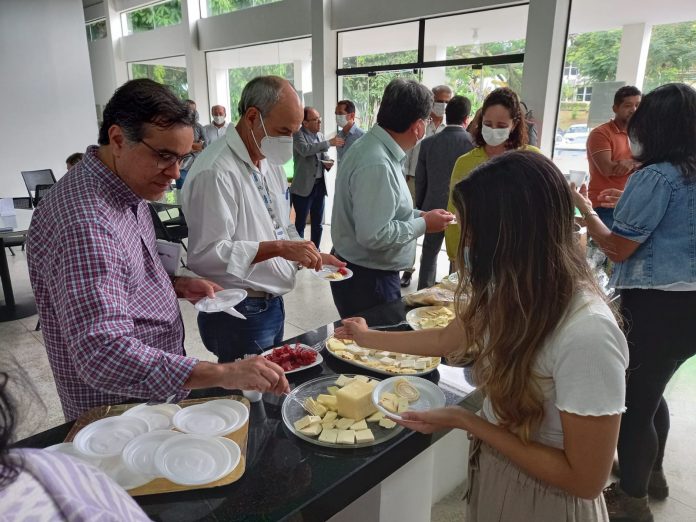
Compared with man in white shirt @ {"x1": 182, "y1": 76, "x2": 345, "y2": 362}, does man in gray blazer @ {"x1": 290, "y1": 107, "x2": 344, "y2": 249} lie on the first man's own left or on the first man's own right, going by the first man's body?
on the first man's own left

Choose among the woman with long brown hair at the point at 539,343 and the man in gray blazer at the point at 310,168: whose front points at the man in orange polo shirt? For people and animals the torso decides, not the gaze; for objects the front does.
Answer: the man in gray blazer

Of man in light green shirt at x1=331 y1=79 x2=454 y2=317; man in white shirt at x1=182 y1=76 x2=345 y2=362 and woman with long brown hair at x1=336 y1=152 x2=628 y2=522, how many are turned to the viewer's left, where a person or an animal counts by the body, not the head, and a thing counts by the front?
1

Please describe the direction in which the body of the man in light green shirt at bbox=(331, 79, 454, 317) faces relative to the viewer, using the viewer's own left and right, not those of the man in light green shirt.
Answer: facing away from the viewer and to the right of the viewer

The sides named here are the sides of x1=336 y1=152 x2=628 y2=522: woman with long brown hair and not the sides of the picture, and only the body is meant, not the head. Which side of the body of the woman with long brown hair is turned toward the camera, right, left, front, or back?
left

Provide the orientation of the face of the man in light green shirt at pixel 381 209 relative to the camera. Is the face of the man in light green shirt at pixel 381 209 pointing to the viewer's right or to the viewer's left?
to the viewer's right

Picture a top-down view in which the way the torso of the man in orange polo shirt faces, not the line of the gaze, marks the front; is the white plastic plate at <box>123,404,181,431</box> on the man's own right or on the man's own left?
on the man's own right

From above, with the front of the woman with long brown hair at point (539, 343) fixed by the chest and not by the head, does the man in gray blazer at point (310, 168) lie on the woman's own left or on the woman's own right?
on the woman's own right

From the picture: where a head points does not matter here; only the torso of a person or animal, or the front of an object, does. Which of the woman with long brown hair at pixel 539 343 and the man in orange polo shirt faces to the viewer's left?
the woman with long brown hair

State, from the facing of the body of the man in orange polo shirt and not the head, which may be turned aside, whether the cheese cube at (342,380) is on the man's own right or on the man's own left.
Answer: on the man's own right

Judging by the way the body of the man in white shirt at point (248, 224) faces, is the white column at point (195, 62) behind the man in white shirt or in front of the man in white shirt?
behind
